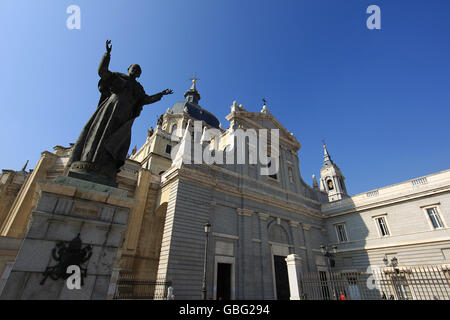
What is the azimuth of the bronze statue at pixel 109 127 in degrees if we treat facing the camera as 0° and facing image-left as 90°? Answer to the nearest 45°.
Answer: approximately 0°

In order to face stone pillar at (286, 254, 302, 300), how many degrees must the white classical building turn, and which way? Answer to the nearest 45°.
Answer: approximately 45° to its right

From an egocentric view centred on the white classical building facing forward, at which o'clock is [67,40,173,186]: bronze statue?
The bronze statue is roughly at 2 o'clock from the white classical building.

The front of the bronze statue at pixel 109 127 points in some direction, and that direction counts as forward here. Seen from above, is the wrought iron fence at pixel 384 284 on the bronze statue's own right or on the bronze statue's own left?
on the bronze statue's own left

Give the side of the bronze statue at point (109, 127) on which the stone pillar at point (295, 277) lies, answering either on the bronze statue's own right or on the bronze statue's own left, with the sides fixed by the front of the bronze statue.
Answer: on the bronze statue's own left

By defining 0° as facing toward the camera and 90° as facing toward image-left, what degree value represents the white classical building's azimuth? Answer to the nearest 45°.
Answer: approximately 315°

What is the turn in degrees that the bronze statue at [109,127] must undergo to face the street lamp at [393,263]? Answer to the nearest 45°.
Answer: approximately 90° to its left
